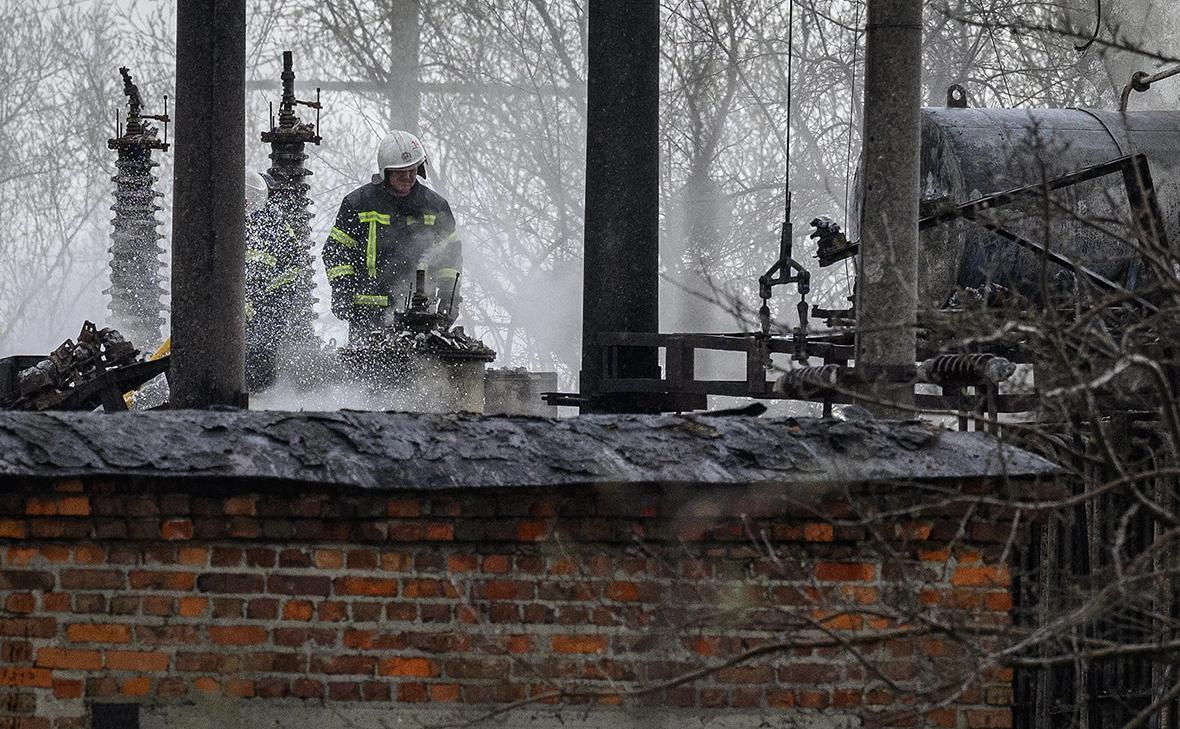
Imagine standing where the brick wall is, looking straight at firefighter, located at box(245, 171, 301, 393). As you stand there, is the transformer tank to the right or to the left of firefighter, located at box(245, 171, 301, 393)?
right

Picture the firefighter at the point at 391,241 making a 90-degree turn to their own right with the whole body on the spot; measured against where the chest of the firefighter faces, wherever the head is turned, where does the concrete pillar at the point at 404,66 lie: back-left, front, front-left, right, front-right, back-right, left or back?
right

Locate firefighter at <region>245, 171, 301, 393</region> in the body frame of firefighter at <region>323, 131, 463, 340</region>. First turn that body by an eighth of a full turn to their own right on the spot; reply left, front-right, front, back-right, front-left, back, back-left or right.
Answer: right

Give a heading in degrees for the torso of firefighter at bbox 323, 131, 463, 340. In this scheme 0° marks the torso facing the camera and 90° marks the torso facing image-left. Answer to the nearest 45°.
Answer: approximately 0°

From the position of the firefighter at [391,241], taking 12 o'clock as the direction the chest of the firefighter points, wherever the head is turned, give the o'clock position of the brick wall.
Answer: The brick wall is roughly at 12 o'clock from the firefighter.
